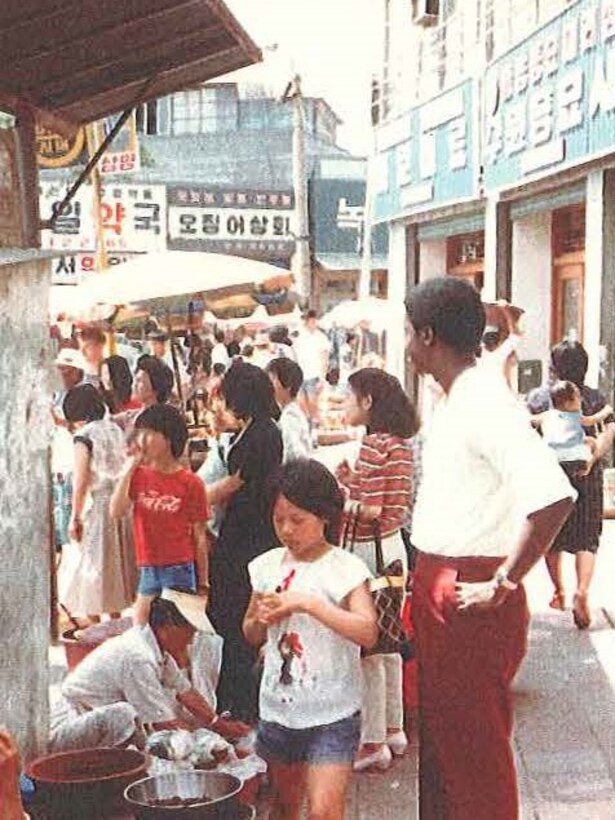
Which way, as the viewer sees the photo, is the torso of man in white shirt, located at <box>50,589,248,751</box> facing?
to the viewer's right

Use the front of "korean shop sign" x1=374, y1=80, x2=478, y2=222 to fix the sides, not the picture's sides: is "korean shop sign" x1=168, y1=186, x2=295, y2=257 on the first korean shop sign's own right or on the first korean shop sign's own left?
on the first korean shop sign's own right

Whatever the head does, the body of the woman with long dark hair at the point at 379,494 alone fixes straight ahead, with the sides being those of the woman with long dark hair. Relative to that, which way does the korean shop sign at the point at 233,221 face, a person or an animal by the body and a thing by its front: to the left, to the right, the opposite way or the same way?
to the left

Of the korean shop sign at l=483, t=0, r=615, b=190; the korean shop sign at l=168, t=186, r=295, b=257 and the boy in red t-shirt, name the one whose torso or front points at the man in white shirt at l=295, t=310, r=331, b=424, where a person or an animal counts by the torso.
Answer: the korean shop sign at l=168, t=186, r=295, b=257

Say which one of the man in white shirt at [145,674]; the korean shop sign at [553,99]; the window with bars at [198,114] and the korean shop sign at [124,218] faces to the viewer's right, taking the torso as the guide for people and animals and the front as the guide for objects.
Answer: the man in white shirt

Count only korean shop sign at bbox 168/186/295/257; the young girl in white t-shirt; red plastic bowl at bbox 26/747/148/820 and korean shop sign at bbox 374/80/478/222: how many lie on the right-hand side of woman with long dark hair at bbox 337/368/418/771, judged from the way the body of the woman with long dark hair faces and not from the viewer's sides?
2

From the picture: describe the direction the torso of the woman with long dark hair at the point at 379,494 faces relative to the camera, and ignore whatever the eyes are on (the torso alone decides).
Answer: to the viewer's left

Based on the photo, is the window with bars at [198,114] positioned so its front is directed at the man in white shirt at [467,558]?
yes

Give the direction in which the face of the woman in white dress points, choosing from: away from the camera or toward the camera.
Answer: away from the camera

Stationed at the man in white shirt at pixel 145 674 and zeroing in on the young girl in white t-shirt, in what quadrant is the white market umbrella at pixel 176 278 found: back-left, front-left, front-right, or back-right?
back-left

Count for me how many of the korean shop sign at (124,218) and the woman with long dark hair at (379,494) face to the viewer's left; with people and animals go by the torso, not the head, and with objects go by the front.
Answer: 1

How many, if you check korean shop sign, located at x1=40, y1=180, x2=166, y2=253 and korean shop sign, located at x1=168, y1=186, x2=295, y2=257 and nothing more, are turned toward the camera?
2
